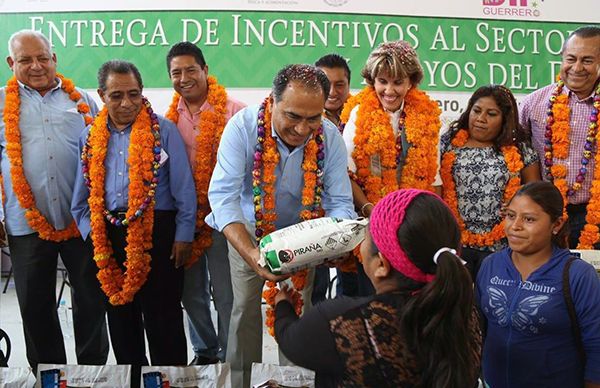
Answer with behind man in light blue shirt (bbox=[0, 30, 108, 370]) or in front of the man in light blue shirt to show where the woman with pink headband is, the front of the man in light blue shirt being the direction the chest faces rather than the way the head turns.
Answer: in front

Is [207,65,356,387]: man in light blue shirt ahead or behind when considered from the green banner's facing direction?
ahead

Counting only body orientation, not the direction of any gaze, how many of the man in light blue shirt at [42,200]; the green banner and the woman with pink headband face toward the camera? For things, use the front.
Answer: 2

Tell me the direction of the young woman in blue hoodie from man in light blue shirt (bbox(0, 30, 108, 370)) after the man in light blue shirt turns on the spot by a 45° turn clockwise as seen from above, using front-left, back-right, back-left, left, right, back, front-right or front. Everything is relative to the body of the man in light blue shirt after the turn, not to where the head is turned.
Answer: left

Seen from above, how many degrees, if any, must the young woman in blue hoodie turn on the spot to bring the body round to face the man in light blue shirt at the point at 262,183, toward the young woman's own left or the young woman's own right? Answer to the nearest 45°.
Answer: approximately 45° to the young woman's own right

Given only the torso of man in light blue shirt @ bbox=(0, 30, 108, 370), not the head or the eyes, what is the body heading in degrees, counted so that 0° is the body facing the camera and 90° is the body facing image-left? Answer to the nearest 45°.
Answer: approximately 0°

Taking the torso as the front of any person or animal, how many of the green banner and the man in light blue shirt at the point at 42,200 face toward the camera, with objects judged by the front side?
2

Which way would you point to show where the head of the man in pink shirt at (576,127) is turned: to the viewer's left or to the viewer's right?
to the viewer's left

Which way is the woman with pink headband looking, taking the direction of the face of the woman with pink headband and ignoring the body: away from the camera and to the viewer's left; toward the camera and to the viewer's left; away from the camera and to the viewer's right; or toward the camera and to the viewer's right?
away from the camera and to the viewer's left

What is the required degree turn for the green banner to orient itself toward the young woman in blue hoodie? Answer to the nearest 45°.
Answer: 0° — it already faces them
